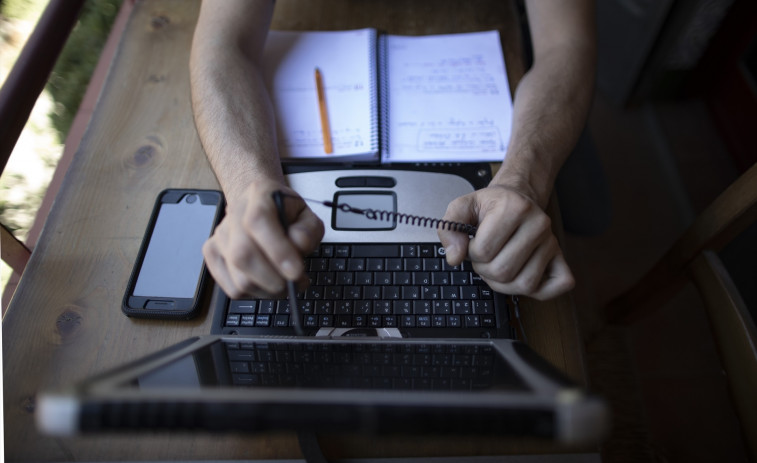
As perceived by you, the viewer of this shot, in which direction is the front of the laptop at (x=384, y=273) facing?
facing away from the viewer

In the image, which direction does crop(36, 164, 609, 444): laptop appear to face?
away from the camera
